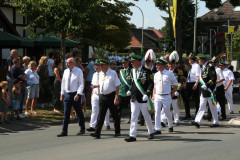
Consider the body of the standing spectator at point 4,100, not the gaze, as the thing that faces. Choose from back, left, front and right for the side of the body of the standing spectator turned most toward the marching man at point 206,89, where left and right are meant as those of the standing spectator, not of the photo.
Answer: front

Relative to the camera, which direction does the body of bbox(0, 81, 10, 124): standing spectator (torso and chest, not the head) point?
to the viewer's right

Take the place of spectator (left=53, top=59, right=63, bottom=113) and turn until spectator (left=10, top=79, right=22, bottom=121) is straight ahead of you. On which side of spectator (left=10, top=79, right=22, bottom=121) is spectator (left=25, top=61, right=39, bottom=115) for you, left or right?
right

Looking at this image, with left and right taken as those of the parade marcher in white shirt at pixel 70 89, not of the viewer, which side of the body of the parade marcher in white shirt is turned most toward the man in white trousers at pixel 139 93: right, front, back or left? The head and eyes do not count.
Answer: left

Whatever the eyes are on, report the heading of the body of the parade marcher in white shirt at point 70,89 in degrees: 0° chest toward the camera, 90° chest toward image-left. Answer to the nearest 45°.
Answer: approximately 45°

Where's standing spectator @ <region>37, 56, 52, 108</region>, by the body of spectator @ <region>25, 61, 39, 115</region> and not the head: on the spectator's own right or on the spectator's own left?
on the spectator's own left

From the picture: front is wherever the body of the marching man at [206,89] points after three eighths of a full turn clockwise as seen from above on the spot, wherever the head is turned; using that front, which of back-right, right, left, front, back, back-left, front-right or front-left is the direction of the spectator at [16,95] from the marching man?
left

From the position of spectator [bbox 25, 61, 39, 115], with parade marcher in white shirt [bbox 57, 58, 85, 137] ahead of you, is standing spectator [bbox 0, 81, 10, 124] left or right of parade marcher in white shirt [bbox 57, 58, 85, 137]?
right

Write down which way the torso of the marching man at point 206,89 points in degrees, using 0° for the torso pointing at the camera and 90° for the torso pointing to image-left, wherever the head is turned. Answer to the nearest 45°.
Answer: approximately 45°

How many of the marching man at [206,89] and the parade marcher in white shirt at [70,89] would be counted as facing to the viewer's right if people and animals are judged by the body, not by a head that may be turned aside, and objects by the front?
0

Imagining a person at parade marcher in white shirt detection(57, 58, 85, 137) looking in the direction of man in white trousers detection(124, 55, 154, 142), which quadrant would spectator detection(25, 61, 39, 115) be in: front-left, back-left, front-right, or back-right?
back-left

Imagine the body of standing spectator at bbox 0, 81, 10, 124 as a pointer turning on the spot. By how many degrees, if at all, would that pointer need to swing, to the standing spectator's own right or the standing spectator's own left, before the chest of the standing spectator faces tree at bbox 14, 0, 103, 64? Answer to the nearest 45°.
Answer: approximately 45° to the standing spectator's own left

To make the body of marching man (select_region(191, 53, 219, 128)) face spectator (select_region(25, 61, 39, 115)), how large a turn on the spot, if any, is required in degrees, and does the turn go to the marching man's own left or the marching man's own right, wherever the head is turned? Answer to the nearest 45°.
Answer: approximately 45° to the marching man's own right

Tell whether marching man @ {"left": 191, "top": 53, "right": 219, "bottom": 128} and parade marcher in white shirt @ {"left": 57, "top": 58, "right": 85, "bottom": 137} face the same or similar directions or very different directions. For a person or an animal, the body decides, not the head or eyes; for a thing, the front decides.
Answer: same or similar directions
